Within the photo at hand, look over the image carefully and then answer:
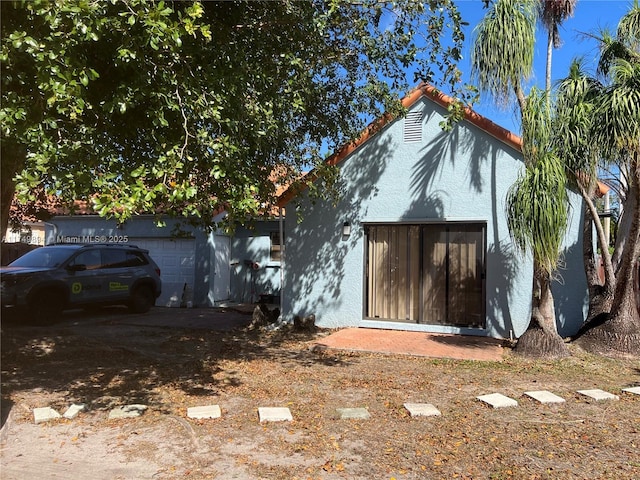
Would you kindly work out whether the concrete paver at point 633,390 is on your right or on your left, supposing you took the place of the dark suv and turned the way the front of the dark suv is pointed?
on your left

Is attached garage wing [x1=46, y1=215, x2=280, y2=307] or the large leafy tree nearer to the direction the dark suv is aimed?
the large leafy tree

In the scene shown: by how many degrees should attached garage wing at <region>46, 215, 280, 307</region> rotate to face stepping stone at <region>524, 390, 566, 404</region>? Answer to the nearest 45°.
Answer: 0° — it already faces it

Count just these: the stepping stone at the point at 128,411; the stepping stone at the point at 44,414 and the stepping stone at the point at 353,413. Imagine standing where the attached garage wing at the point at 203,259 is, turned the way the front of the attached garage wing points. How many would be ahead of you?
3

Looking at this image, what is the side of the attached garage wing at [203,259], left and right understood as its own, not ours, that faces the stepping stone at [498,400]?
front

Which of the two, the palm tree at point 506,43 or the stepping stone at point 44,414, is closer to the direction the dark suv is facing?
the stepping stone

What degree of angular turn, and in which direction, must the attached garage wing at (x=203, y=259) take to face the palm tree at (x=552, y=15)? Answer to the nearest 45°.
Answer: approximately 90° to its left

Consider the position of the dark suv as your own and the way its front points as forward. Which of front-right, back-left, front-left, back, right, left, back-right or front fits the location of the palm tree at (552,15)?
back-left

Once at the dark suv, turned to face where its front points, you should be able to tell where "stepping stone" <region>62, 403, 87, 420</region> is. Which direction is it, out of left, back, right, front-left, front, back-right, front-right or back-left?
front-left

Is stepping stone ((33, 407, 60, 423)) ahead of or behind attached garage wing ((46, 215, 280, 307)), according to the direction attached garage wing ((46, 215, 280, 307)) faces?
ahead

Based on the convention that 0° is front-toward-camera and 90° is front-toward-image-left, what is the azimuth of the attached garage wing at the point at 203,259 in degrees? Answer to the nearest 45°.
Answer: approximately 0°

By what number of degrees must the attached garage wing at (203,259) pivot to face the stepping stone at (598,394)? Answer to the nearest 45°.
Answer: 0° — it already faces it

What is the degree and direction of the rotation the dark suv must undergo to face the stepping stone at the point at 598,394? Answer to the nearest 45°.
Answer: approximately 90° to its left

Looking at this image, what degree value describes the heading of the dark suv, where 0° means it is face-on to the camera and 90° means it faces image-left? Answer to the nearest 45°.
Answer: approximately 45°

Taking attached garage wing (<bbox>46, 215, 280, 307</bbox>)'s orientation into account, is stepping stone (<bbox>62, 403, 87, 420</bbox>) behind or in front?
in front

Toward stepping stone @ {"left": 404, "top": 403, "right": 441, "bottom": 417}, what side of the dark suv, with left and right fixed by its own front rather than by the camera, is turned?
left
